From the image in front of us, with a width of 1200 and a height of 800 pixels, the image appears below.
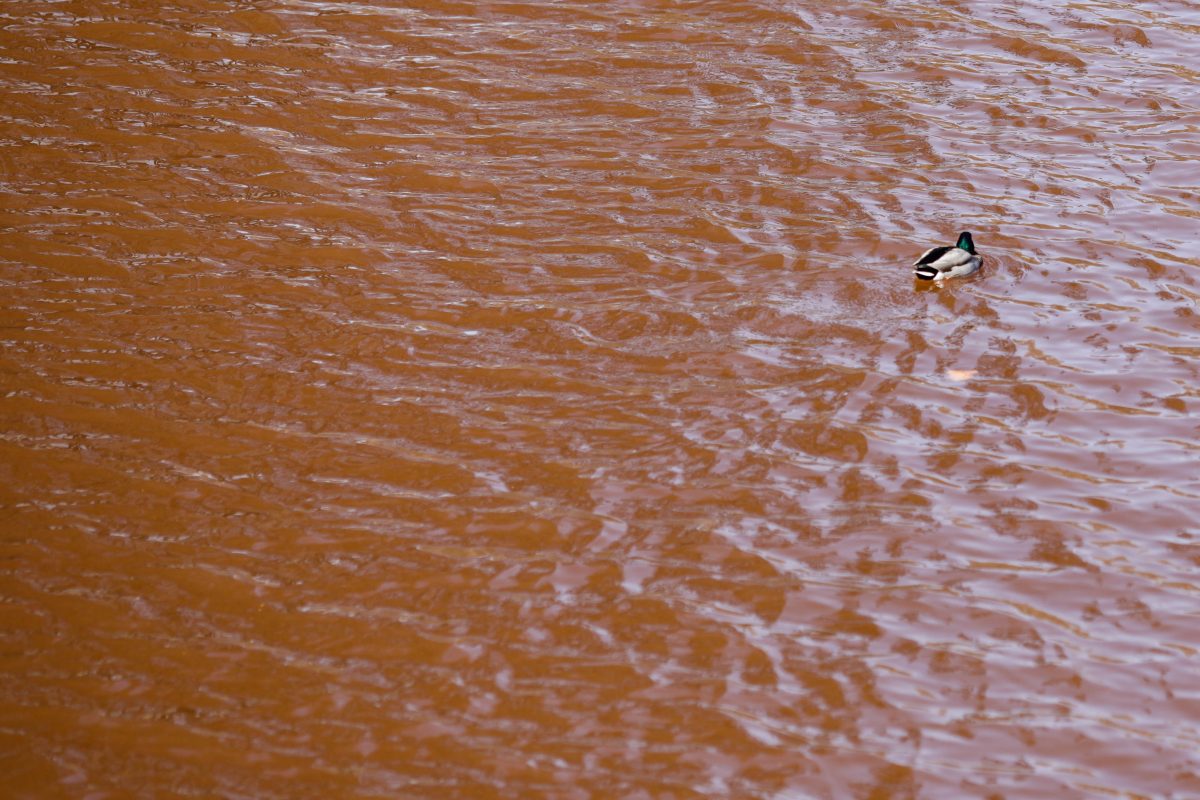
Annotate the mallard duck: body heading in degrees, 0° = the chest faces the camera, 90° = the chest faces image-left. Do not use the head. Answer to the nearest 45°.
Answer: approximately 225°
